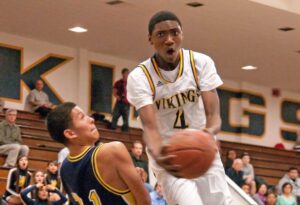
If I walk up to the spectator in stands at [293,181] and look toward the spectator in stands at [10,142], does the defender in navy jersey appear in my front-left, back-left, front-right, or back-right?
front-left

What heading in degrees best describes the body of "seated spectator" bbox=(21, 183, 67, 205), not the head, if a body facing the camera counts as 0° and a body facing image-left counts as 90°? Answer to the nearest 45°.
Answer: approximately 0°

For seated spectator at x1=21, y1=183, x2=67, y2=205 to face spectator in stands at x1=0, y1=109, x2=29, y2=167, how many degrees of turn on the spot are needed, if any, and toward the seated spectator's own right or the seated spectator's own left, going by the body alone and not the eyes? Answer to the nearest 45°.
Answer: approximately 180°

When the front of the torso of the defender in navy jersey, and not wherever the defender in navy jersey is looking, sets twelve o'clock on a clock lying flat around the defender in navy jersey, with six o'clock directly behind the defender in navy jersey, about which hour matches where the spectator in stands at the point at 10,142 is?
The spectator in stands is roughly at 10 o'clock from the defender in navy jersey.

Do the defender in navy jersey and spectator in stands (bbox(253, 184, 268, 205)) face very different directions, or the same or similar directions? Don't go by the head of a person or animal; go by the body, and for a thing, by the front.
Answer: very different directions

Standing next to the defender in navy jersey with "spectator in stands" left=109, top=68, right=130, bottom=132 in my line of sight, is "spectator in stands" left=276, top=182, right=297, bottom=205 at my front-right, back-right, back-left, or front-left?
front-right

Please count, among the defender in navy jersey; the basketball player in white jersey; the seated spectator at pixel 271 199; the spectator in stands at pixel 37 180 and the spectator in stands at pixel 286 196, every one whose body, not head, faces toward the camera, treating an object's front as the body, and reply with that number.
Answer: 4

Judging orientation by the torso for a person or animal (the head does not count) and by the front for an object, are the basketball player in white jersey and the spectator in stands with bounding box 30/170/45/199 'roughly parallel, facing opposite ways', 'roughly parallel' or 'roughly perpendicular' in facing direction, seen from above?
roughly parallel

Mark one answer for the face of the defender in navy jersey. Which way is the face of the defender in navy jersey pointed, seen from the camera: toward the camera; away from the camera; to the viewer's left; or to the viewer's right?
to the viewer's right

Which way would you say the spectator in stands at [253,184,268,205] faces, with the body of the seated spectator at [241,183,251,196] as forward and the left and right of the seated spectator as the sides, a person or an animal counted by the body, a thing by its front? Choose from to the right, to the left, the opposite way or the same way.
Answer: the same way

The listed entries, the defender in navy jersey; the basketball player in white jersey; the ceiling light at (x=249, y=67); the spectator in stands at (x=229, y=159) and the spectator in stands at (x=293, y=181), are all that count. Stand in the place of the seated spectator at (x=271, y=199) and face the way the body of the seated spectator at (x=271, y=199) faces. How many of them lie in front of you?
2

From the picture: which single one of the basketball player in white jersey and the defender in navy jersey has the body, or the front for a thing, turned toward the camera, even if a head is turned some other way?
the basketball player in white jersey

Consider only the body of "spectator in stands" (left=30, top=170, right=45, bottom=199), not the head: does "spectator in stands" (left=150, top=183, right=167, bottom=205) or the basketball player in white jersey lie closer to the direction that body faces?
the basketball player in white jersey

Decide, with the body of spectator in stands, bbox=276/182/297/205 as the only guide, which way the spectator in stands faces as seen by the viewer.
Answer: toward the camera

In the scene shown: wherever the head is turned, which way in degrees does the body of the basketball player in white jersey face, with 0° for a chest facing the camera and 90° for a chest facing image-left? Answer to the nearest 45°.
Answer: approximately 0°

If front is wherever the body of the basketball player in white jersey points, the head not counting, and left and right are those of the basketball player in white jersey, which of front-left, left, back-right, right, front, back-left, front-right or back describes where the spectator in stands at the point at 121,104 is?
back

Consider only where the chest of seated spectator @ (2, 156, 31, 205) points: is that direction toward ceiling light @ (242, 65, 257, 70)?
no

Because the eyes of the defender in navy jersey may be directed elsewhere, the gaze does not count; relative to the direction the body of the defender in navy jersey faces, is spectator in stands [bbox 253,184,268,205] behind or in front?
in front

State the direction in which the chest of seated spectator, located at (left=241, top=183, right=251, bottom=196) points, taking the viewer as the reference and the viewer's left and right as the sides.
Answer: facing the viewer and to the left of the viewer

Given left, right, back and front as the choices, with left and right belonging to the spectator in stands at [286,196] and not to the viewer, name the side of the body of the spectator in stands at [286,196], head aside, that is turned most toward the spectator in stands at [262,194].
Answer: right

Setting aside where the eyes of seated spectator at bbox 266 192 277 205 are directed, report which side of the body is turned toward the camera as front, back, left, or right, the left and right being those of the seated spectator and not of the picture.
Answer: front
